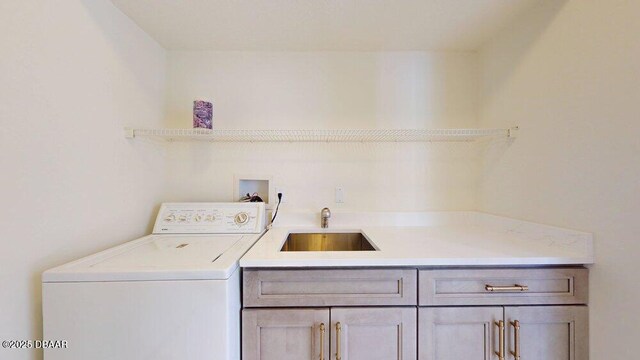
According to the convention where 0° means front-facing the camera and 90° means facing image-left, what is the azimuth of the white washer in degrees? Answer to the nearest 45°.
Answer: approximately 0°

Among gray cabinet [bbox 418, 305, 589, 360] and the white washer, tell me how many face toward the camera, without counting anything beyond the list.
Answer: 2

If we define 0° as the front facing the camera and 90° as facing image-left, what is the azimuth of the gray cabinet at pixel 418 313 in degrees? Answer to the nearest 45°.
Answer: approximately 0°

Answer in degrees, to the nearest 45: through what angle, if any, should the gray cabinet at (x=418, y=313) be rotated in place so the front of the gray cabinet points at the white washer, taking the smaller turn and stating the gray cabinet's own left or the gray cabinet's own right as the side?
approximately 45° to the gray cabinet's own right

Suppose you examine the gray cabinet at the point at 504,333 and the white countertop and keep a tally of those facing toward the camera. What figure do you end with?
2

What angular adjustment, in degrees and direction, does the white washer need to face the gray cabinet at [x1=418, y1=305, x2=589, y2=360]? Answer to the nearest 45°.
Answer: approximately 45° to its left

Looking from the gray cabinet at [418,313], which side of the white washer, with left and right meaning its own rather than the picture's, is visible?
left
